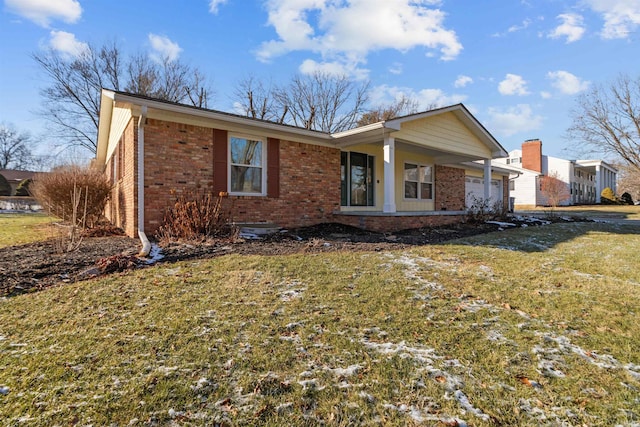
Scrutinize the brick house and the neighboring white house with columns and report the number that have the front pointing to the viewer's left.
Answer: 0

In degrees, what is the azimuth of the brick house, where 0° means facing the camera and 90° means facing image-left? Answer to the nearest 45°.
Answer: approximately 315°

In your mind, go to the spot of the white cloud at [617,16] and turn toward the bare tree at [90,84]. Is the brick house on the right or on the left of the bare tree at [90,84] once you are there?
left

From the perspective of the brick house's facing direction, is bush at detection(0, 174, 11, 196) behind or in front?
behind

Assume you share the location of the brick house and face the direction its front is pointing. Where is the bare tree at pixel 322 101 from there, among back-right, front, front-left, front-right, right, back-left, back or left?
back-left

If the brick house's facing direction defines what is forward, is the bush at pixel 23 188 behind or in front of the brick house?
behind
